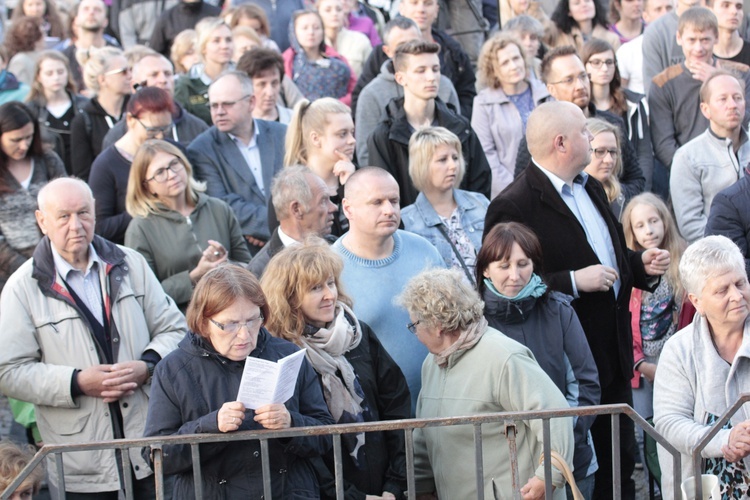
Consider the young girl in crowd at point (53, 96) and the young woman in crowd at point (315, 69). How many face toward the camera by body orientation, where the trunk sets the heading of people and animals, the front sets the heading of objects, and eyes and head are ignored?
2

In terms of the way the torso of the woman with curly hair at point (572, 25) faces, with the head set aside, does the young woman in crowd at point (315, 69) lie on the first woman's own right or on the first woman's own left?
on the first woman's own right

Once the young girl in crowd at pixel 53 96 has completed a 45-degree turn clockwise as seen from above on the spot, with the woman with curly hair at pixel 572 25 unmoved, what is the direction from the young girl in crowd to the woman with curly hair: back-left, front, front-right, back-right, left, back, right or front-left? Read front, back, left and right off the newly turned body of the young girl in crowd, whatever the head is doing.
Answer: back-left

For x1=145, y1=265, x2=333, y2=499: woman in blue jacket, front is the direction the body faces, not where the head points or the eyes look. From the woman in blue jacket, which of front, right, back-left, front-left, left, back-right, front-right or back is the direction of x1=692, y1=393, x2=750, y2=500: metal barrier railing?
front-left

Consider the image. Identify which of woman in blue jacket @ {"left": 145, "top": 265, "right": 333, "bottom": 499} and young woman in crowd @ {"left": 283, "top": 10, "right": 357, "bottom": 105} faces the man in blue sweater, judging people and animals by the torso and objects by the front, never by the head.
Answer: the young woman in crowd

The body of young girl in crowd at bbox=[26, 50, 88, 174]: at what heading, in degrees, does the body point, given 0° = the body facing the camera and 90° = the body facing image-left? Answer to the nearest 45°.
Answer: approximately 0°

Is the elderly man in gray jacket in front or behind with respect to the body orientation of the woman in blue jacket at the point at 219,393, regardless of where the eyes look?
behind

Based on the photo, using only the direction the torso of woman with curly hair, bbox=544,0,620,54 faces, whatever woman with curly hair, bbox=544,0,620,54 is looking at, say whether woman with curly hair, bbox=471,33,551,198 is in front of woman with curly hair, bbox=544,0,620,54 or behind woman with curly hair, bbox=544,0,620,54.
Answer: in front

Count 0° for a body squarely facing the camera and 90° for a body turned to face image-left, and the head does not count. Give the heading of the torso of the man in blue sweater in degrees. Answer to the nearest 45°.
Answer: approximately 315°
